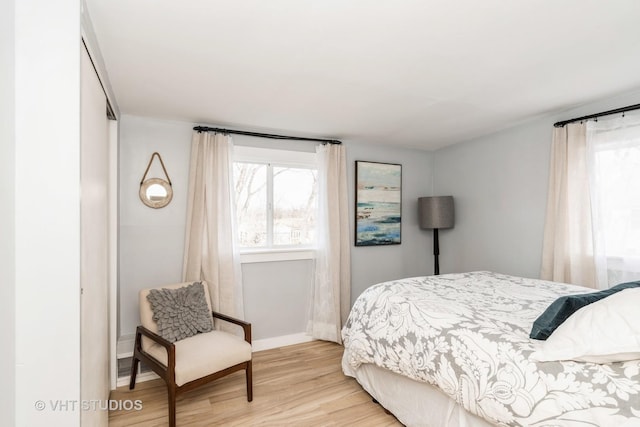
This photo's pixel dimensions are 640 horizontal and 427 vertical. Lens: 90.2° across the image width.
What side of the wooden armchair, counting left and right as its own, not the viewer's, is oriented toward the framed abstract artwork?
left

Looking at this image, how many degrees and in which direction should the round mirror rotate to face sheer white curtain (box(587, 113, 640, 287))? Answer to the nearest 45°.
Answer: approximately 45° to its left

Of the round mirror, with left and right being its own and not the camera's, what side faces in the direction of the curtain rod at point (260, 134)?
left
